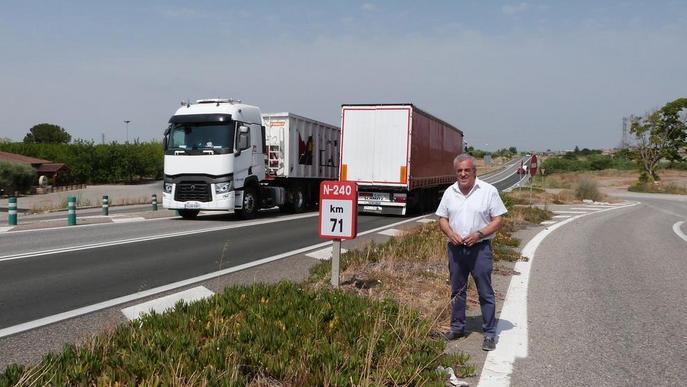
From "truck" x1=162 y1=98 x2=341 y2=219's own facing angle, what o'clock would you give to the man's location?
The man is roughly at 10 o'clock from the truck.

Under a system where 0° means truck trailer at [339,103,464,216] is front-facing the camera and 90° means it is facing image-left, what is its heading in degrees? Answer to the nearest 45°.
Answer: approximately 225°

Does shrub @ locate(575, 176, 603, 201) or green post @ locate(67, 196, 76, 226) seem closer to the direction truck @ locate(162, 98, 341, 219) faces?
the green post

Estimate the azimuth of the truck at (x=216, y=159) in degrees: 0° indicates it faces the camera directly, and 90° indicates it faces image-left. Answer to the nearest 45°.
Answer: approximately 45°

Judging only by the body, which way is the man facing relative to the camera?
toward the camera

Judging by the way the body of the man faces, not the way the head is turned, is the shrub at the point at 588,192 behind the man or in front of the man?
behind

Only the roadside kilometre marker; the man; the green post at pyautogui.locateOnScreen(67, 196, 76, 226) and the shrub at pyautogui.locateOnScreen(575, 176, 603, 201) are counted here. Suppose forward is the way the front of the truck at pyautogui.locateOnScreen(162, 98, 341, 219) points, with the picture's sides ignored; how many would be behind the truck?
1

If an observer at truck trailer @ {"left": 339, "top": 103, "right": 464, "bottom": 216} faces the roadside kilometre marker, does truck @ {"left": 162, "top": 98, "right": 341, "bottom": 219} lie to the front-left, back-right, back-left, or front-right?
front-right

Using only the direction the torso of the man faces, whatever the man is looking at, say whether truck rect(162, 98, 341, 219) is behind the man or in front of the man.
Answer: behind

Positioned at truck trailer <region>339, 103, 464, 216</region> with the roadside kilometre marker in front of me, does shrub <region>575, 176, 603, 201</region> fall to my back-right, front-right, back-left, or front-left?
back-left

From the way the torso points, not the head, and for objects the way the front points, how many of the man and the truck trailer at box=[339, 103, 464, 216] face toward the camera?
1

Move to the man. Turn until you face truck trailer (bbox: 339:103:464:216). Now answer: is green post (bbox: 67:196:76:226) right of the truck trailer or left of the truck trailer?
left
